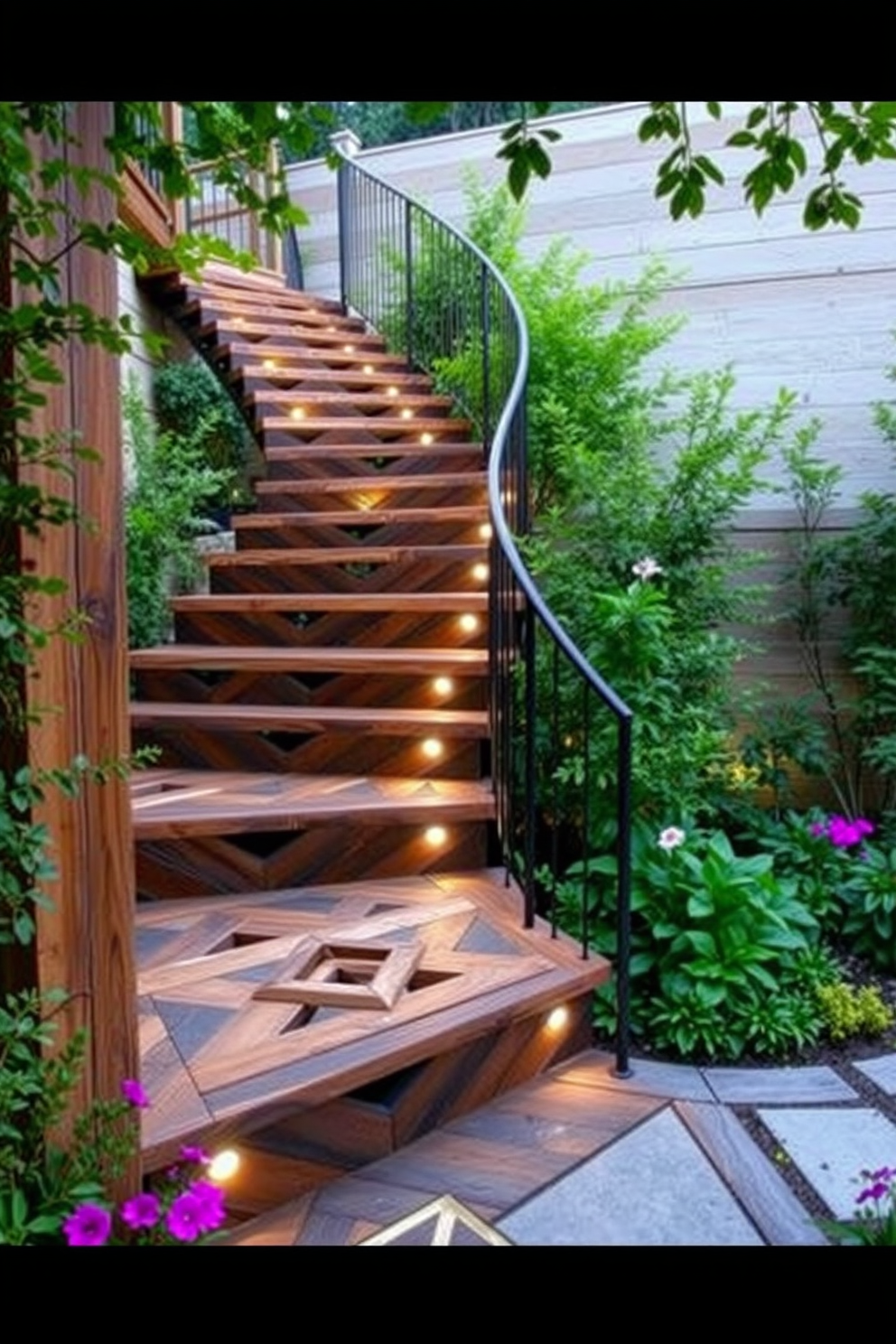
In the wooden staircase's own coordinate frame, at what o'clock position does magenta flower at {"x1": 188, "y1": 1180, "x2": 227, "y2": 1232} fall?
The magenta flower is roughly at 12 o'clock from the wooden staircase.

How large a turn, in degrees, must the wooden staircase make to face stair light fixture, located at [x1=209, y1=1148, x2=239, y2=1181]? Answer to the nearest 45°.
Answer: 0° — it already faces it

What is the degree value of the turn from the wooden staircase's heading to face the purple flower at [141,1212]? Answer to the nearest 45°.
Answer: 0° — it already faces it

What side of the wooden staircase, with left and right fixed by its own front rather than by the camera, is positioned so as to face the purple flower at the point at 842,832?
left

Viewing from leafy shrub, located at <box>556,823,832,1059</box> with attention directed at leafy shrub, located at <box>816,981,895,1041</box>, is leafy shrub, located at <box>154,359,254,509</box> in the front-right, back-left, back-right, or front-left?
back-left

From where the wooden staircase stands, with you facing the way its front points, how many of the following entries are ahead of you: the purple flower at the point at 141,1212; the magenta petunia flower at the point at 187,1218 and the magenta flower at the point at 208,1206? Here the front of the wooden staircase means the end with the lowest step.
3

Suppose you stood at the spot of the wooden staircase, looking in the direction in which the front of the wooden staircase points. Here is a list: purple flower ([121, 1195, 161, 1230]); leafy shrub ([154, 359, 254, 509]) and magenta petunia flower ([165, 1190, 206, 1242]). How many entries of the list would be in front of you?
2

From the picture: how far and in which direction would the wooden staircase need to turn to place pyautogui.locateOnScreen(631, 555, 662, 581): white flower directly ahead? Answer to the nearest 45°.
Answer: approximately 135° to its left

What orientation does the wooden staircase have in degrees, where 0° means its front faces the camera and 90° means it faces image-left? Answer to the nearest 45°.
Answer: approximately 0°
